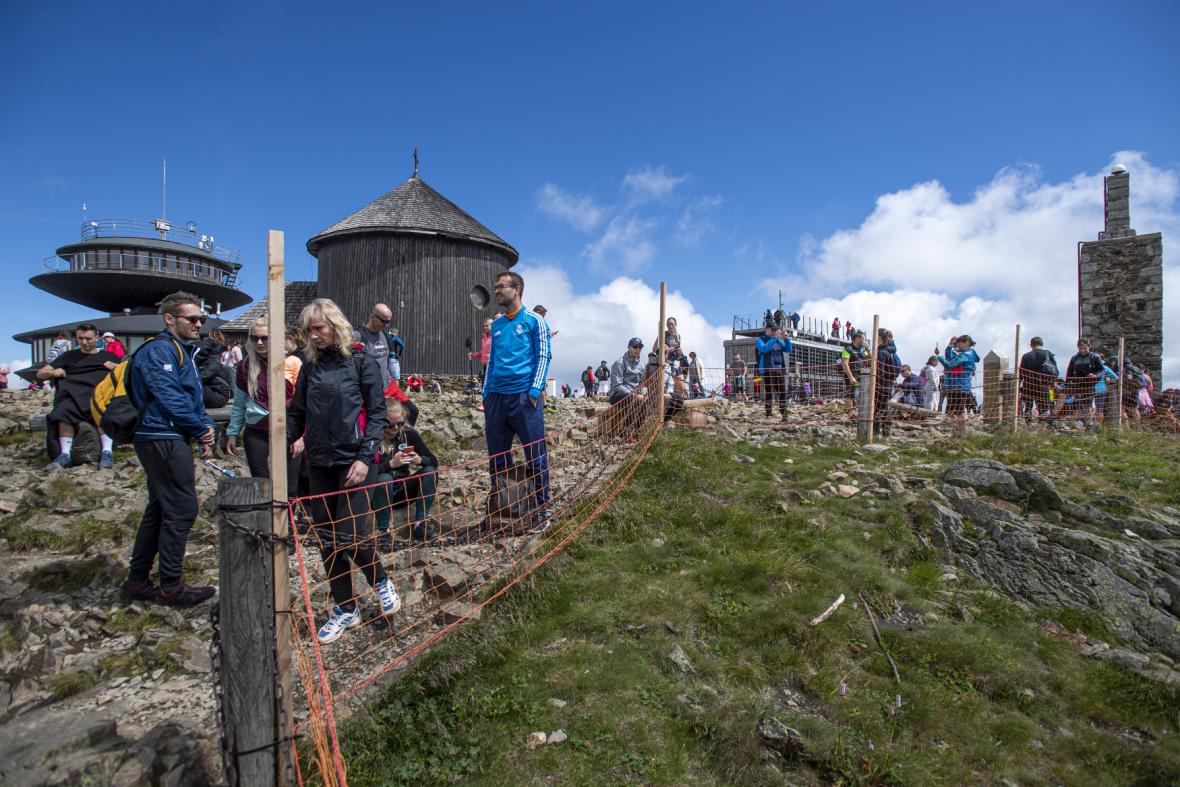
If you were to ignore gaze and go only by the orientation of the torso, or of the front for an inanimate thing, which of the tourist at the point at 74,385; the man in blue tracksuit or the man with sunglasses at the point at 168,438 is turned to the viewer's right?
the man with sunglasses

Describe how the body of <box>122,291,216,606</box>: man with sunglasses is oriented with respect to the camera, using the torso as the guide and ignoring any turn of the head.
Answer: to the viewer's right

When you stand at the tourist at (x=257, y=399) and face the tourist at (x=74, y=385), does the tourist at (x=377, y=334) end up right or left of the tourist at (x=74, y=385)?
right

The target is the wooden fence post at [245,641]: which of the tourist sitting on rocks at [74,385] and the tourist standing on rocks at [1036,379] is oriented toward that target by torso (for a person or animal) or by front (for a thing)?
the tourist sitting on rocks at [74,385]

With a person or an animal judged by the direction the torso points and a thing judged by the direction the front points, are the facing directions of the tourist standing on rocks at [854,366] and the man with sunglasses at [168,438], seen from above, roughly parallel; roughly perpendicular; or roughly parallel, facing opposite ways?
roughly perpendicular

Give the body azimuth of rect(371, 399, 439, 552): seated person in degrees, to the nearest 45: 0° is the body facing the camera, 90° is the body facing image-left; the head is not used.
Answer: approximately 0°

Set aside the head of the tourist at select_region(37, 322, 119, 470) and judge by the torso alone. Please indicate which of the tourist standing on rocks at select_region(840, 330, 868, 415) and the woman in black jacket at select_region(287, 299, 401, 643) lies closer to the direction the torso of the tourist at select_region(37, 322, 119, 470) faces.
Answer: the woman in black jacket

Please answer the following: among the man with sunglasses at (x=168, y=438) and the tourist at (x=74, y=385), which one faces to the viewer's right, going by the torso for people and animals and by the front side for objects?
the man with sunglasses

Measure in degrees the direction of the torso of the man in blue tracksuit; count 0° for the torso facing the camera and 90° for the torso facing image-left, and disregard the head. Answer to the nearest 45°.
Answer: approximately 45°

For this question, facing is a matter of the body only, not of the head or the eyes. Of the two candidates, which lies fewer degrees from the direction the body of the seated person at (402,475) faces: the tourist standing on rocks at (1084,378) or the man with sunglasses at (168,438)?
the man with sunglasses

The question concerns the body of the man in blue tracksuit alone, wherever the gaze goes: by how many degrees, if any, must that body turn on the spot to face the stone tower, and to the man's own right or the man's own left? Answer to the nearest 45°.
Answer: approximately 180°

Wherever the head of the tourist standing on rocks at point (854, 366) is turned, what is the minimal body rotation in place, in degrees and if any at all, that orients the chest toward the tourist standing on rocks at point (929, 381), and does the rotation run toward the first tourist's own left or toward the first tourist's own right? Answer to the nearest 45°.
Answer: approximately 135° to the first tourist's own left

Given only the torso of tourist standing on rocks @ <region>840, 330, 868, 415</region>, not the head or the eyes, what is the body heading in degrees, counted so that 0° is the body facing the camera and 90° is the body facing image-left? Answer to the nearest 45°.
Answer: approximately 315°

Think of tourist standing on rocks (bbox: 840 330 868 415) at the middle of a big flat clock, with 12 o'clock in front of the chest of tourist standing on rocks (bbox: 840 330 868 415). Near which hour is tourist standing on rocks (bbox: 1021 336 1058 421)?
tourist standing on rocks (bbox: 1021 336 1058 421) is roughly at 9 o'clock from tourist standing on rocks (bbox: 840 330 868 415).
